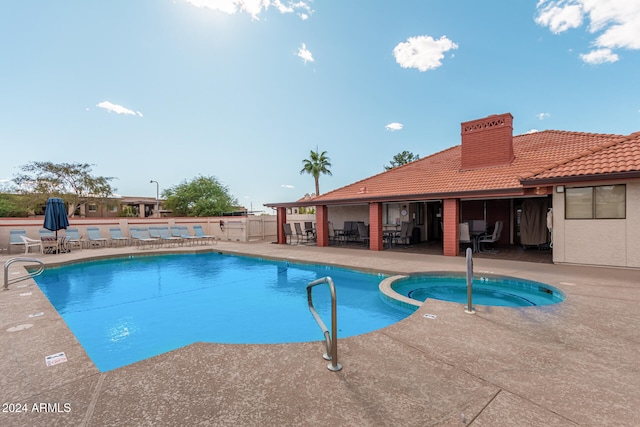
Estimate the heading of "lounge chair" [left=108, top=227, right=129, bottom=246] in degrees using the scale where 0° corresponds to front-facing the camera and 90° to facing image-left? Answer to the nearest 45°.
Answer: approximately 315°

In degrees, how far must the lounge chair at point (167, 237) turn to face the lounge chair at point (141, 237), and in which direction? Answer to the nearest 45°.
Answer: approximately 135° to its right

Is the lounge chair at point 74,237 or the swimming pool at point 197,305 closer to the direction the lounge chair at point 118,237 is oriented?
the swimming pool
